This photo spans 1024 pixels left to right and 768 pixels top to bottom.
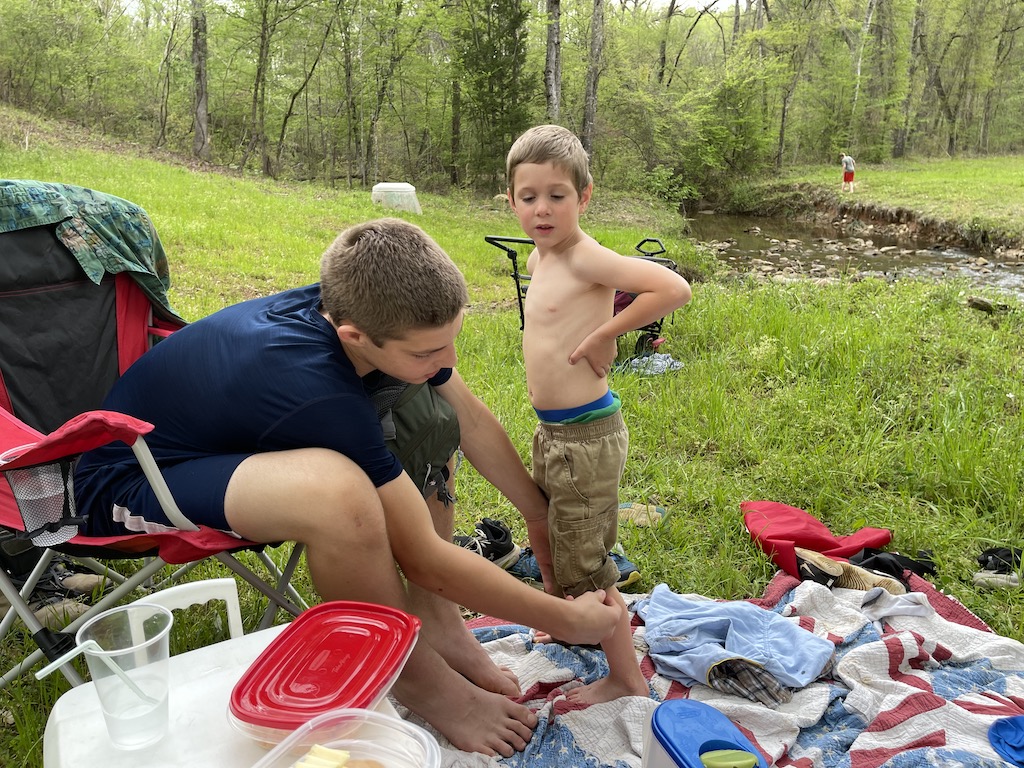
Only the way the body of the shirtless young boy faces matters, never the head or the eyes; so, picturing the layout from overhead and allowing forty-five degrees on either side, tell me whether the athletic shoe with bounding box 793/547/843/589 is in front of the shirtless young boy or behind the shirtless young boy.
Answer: behind

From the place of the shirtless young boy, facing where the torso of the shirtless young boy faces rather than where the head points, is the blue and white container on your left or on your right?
on your left

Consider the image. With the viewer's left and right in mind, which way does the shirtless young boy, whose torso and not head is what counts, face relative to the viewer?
facing the viewer and to the left of the viewer

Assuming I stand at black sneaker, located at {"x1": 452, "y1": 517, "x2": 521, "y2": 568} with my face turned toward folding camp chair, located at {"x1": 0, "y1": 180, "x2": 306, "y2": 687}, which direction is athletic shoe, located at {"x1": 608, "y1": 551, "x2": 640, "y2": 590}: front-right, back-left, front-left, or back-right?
back-left

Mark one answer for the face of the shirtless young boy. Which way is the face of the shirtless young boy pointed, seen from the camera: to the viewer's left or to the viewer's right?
to the viewer's left

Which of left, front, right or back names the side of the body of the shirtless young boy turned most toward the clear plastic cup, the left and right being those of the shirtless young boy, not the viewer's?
front

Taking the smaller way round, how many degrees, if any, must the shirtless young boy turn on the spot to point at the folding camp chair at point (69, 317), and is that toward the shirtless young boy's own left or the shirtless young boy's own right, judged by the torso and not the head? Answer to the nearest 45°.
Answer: approximately 45° to the shirtless young boy's own right

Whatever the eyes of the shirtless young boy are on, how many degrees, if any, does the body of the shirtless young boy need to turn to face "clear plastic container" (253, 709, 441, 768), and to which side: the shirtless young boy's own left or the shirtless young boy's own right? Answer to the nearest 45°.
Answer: approximately 45° to the shirtless young boy's own left

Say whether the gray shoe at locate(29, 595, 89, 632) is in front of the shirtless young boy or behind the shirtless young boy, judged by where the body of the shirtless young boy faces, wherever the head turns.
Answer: in front
